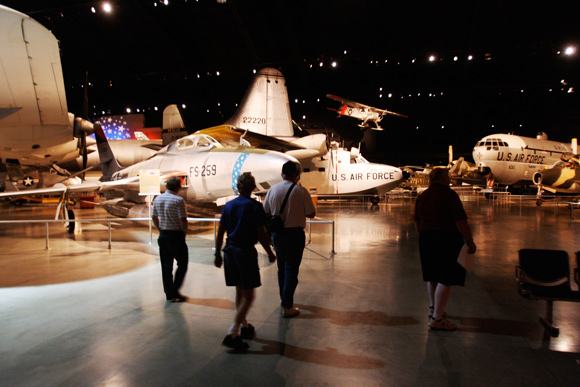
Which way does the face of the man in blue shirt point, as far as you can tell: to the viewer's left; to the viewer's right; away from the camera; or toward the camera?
away from the camera

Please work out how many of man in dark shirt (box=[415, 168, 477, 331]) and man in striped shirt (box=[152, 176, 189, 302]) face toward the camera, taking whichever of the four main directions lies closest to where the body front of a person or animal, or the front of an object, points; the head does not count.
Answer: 0

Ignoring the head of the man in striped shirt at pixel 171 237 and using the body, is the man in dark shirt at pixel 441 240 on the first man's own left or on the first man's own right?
on the first man's own right

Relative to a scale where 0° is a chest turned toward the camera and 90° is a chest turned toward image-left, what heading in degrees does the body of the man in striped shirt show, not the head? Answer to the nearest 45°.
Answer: approximately 225°

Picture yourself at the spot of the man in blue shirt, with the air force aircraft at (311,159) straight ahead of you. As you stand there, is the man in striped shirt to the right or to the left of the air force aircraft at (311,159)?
left

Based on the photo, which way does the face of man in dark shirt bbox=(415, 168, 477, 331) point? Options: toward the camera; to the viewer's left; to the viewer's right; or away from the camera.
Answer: away from the camera

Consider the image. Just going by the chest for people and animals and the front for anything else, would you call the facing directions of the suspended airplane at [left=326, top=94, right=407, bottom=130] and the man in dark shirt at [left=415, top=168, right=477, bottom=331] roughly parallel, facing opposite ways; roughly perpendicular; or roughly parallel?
roughly perpendicular

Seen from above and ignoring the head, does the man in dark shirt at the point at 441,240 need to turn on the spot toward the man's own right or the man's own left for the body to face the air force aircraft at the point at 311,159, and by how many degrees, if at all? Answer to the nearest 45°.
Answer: approximately 90° to the man's own left

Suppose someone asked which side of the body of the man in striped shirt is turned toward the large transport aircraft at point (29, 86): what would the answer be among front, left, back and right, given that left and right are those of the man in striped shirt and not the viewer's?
left

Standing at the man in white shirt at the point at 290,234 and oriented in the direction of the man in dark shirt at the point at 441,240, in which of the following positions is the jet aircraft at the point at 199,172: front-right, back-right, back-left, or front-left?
back-left

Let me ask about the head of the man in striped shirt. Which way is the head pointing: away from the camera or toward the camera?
away from the camera
